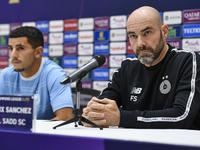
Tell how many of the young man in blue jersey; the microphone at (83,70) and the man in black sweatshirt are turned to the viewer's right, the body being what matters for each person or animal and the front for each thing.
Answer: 1

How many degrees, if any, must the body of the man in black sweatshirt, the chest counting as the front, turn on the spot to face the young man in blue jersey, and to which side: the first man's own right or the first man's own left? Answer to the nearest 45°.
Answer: approximately 90° to the first man's own right

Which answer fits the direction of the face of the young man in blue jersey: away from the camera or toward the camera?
toward the camera

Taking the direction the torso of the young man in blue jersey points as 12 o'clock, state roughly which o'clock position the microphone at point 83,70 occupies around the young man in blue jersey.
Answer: The microphone is roughly at 10 o'clock from the young man in blue jersey.

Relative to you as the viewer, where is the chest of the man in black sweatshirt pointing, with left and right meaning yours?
facing the viewer and to the left of the viewer

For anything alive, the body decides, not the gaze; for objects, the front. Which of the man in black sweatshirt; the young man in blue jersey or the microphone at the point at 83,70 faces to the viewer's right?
the microphone

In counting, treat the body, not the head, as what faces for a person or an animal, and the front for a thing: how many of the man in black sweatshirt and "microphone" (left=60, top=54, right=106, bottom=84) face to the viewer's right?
1

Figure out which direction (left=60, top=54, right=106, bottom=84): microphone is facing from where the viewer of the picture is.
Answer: facing to the right of the viewer

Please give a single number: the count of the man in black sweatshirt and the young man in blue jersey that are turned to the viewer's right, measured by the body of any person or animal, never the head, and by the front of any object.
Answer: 0

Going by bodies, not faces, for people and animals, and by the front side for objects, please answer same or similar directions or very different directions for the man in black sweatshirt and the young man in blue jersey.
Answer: same or similar directions

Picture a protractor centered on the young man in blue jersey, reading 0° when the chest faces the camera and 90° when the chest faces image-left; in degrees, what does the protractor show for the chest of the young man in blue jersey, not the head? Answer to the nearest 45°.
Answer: approximately 45°

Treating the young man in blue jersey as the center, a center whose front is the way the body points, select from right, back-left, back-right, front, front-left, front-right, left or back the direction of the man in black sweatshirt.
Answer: left
